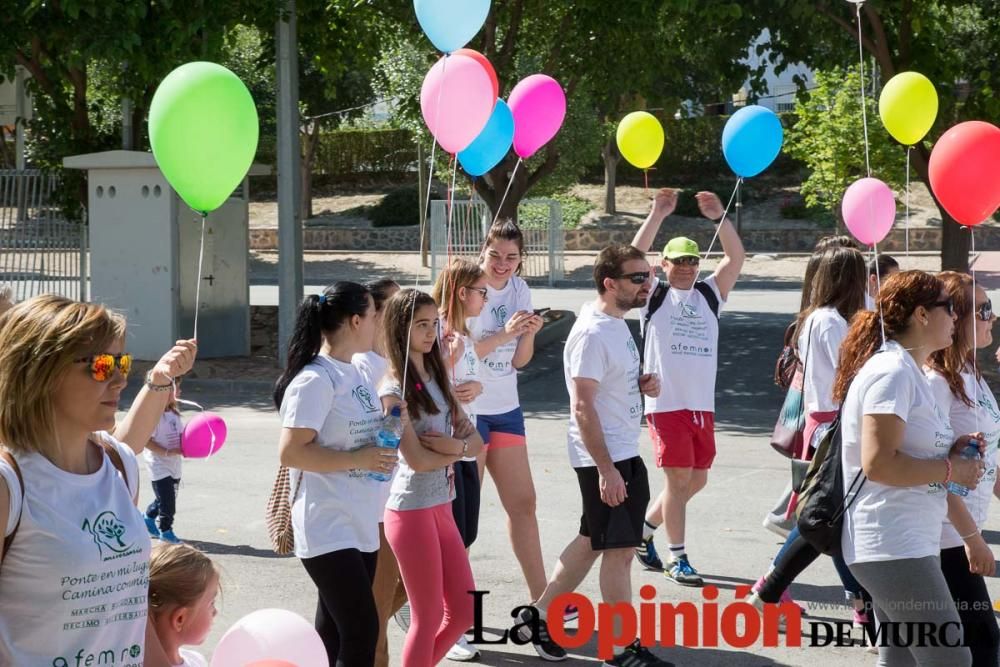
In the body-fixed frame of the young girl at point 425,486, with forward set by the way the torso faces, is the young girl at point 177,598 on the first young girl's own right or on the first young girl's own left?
on the first young girl's own right

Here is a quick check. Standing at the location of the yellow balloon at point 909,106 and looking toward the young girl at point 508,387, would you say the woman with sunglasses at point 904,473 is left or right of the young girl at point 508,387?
left

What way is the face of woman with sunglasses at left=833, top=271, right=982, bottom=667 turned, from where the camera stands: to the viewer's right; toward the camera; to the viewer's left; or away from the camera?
to the viewer's right
